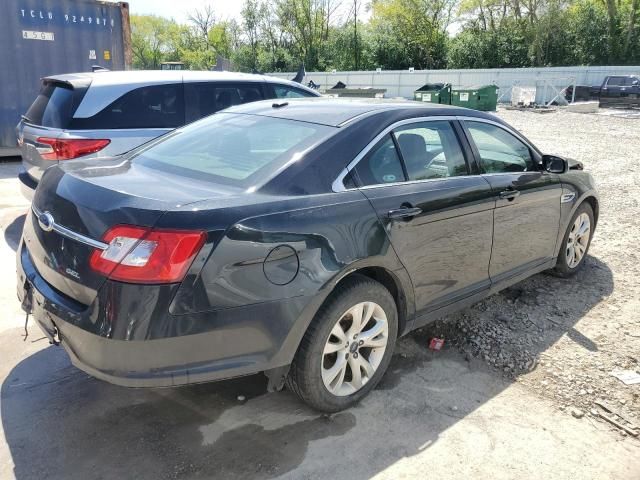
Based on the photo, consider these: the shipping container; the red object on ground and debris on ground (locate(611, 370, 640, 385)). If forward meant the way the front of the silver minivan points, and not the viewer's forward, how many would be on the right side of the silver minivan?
2

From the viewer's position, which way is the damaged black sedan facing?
facing away from the viewer and to the right of the viewer

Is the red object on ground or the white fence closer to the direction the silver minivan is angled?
the white fence

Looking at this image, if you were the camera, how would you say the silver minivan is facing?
facing away from the viewer and to the right of the viewer

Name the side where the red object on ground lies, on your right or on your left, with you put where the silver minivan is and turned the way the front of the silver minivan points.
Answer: on your right

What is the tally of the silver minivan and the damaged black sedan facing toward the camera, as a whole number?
0

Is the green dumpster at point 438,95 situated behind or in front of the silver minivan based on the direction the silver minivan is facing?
in front

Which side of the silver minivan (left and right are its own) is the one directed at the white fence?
front

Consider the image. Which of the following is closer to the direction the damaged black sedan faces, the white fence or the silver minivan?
the white fence

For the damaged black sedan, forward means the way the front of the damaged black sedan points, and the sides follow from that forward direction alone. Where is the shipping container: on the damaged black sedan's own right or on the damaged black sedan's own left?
on the damaged black sedan's own left

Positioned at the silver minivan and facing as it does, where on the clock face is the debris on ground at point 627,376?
The debris on ground is roughly at 3 o'clock from the silver minivan.
